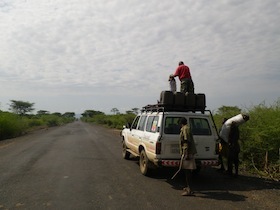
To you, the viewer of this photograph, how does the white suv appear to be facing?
facing away from the viewer and to the left of the viewer
